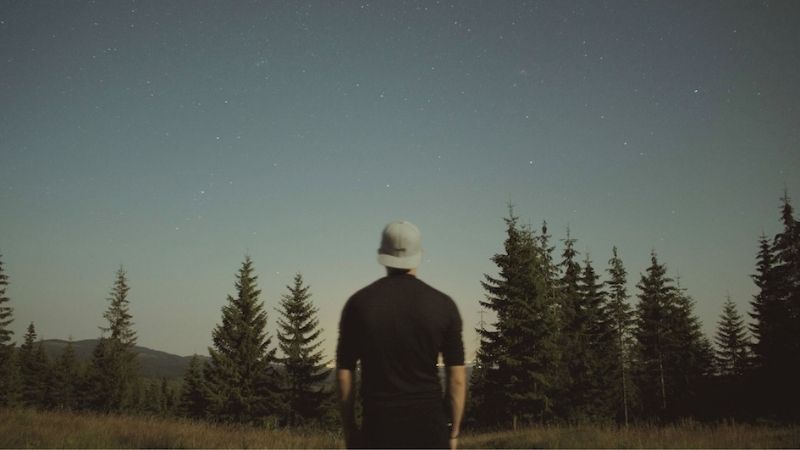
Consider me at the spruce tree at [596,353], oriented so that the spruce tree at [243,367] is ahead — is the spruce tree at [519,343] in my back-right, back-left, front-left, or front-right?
front-left

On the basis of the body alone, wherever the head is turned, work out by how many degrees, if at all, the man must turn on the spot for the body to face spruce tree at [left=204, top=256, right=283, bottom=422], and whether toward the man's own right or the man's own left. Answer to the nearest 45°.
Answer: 0° — they already face it

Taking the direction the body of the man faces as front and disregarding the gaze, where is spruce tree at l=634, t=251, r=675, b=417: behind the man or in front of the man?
in front

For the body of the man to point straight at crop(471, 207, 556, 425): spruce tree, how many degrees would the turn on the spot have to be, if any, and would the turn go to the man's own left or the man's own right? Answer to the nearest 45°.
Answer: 0° — they already face it

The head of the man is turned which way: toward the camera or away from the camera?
away from the camera

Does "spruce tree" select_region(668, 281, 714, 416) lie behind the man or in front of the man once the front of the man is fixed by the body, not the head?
in front

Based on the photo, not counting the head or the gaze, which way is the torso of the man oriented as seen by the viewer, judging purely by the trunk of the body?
away from the camera

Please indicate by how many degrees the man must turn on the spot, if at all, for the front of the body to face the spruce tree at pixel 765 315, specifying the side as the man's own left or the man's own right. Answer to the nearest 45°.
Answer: approximately 45° to the man's own right
